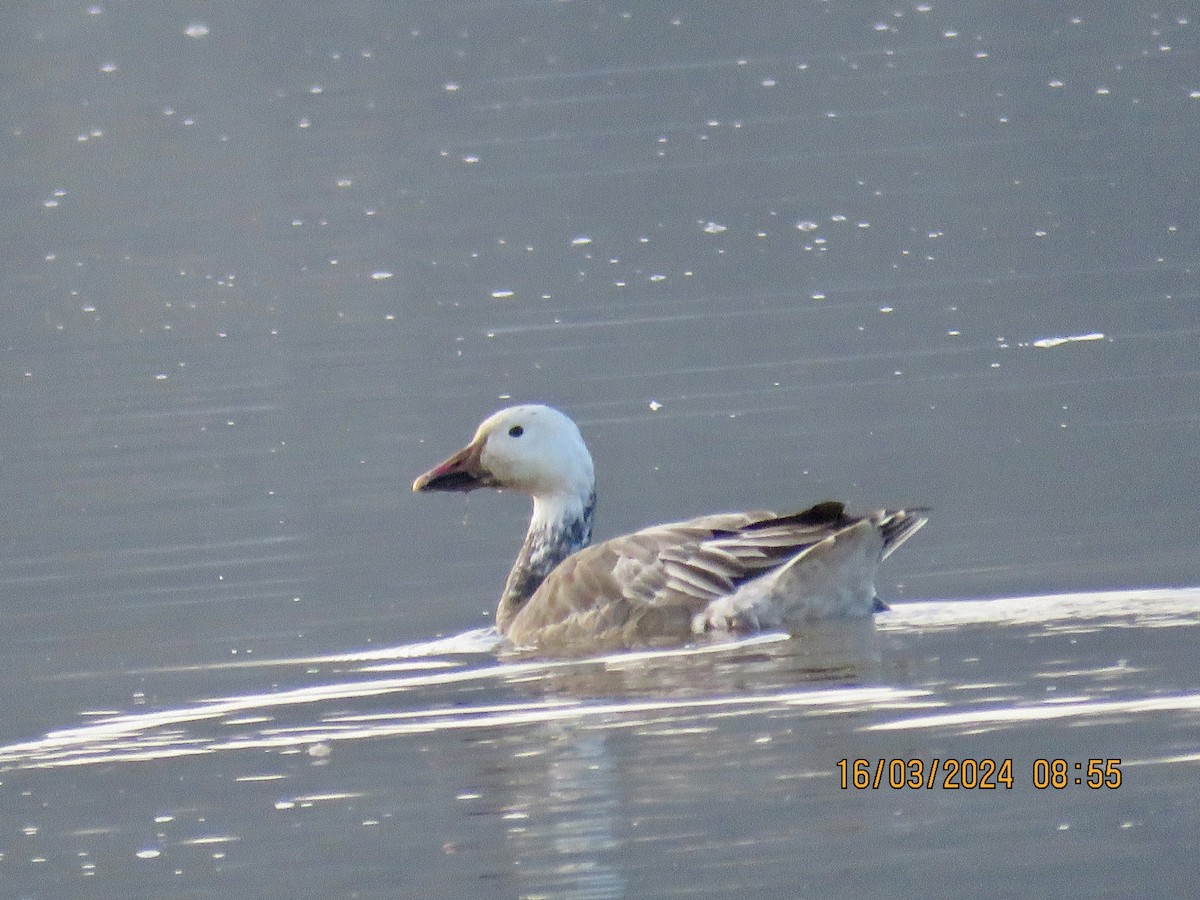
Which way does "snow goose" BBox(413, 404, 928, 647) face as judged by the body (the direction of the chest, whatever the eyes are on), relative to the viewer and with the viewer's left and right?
facing to the left of the viewer

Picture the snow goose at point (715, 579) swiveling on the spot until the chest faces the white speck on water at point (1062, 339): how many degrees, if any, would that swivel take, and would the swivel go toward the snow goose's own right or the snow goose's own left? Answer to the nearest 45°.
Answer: approximately 135° to the snow goose's own right
